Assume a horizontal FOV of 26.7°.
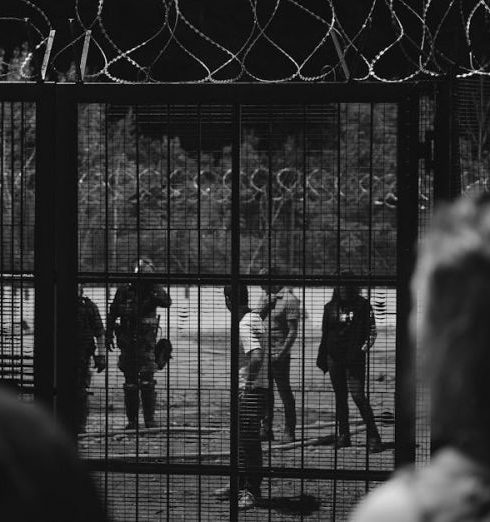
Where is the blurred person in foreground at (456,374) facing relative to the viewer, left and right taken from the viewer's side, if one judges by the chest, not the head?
facing away from the viewer

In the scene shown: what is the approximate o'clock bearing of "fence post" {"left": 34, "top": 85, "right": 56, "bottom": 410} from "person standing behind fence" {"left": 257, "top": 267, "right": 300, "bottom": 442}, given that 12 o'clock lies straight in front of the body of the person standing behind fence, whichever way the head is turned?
The fence post is roughly at 1 o'clock from the person standing behind fence.

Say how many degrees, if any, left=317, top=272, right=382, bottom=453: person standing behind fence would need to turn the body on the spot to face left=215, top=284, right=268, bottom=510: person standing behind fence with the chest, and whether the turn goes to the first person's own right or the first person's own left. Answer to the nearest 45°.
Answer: approximately 90° to the first person's own right

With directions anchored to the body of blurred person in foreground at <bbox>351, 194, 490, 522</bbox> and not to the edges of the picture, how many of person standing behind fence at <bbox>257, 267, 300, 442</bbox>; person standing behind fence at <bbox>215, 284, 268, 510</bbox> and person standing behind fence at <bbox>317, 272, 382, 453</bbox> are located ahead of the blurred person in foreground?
3

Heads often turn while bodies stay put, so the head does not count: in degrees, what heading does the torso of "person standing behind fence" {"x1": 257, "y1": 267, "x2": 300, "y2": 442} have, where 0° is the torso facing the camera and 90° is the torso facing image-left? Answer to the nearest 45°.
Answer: approximately 45°
